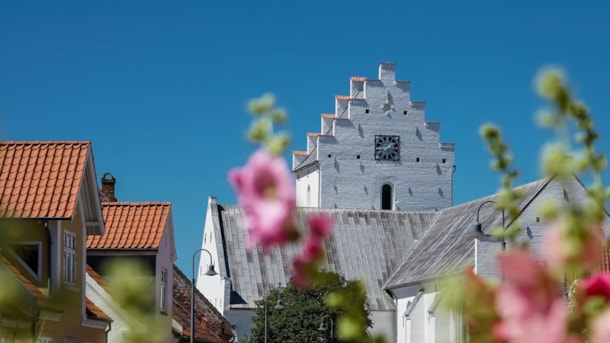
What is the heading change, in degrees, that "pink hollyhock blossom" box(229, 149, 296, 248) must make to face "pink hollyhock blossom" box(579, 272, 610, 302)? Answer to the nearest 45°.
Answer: approximately 135° to its left

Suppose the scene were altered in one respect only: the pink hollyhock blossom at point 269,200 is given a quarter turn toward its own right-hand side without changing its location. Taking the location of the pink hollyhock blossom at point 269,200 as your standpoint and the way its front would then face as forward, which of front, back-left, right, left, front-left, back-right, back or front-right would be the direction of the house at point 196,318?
right

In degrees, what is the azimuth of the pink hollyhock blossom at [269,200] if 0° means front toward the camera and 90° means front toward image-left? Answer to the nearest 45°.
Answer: approximately 0°

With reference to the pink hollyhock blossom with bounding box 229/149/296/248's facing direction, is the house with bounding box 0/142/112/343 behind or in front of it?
behind

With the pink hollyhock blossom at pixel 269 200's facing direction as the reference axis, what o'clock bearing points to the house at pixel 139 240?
The house is roughly at 6 o'clock from the pink hollyhock blossom.
